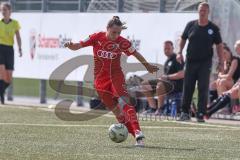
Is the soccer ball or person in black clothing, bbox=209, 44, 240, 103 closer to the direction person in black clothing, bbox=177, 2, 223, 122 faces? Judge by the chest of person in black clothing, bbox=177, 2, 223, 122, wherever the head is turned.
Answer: the soccer ball

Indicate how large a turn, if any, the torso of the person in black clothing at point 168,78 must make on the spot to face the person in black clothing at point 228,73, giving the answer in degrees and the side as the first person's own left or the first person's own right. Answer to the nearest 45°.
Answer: approximately 135° to the first person's own left

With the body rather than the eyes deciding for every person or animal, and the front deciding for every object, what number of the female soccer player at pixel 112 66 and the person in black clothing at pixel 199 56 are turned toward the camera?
2

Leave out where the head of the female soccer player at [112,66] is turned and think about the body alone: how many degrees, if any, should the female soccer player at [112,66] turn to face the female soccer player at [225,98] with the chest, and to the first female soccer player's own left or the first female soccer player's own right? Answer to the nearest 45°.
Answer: approximately 135° to the first female soccer player's own left

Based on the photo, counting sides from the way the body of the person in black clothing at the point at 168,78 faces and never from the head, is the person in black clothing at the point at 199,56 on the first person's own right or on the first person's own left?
on the first person's own left
